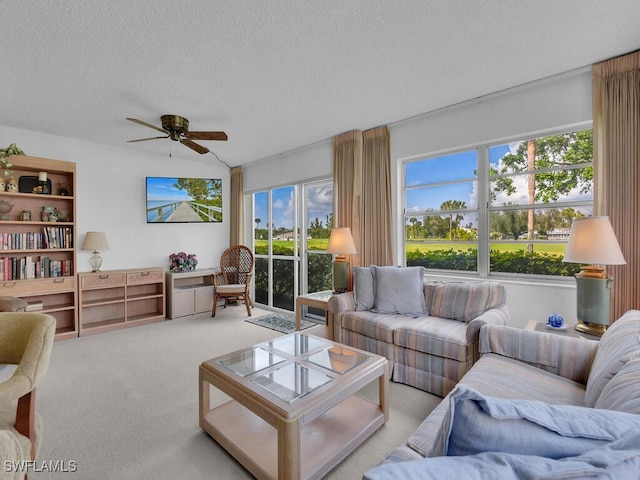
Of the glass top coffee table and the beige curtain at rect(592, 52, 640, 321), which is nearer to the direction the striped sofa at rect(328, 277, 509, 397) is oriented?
the glass top coffee table

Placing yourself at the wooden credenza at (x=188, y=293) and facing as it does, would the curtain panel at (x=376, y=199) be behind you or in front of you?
in front

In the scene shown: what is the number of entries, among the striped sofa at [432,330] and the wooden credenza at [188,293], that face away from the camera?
0

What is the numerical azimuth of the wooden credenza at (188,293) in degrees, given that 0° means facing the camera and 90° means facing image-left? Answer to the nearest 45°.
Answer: approximately 315°

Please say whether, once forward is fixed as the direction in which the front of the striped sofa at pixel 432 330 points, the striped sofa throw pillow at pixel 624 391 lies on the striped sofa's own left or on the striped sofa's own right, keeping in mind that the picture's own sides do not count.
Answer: on the striped sofa's own left

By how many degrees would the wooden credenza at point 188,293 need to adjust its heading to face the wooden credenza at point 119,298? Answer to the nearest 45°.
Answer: approximately 135° to its right

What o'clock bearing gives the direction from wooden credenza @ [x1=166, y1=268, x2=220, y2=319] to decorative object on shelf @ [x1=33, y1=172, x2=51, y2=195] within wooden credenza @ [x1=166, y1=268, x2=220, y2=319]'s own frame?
The decorative object on shelf is roughly at 4 o'clock from the wooden credenza.

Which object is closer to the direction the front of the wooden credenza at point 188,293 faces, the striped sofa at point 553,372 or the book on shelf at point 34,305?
the striped sofa

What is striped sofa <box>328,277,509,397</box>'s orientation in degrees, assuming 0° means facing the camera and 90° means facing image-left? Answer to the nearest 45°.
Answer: approximately 45°

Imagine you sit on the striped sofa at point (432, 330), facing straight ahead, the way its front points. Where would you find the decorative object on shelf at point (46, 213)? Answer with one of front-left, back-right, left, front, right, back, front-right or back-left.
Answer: front-right
